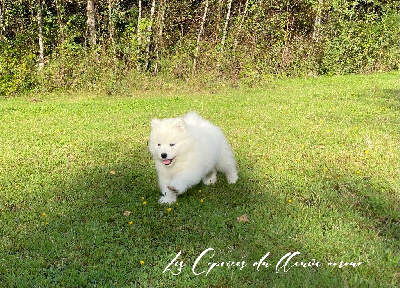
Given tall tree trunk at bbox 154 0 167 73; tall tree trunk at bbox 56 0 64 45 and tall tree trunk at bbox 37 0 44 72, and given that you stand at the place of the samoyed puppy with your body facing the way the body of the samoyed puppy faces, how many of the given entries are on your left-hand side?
0

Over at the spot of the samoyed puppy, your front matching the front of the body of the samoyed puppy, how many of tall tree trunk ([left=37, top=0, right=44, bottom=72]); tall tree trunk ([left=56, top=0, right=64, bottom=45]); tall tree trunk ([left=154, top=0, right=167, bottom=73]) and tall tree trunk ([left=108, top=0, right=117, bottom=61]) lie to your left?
0

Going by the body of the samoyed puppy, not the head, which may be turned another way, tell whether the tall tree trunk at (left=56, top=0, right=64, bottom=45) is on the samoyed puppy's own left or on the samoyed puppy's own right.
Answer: on the samoyed puppy's own right

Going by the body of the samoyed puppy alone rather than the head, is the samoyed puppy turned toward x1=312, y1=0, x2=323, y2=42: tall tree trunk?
no

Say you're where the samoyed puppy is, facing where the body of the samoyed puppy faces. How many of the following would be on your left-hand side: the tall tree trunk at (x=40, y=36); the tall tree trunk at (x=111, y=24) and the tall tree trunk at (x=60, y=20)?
0

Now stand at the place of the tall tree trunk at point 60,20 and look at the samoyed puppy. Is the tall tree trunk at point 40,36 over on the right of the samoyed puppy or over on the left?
right

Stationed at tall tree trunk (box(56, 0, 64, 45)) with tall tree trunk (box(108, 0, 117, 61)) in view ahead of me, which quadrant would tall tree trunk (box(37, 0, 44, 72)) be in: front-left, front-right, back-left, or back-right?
back-right

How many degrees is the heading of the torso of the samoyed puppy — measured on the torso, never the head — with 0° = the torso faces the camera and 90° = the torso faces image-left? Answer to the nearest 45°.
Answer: approximately 45°

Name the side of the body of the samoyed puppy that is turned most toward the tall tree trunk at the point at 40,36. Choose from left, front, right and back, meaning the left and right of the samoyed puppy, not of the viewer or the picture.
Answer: right

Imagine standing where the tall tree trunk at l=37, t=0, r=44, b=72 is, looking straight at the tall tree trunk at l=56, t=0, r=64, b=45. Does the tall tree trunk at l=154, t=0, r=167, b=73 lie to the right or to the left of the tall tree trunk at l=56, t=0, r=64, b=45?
right

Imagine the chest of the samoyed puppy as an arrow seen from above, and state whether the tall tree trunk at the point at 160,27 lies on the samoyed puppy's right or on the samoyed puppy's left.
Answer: on the samoyed puppy's right

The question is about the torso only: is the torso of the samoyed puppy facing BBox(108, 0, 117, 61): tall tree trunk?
no
